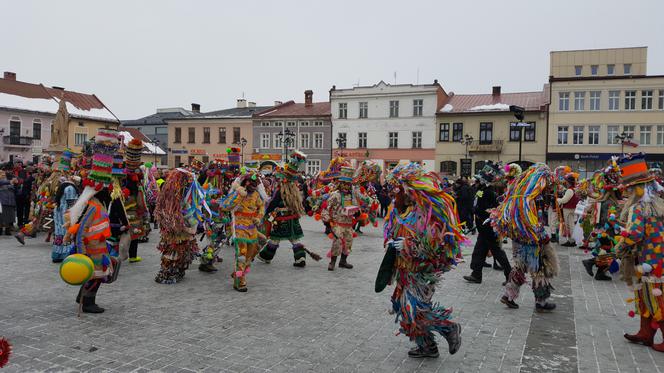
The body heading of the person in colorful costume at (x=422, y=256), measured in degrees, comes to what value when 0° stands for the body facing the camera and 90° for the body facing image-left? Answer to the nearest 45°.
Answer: approximately 90°

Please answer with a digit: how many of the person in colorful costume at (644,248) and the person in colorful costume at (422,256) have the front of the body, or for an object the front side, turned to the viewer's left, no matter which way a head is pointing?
2

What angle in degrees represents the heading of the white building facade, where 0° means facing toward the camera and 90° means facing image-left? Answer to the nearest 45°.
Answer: approximately 0°

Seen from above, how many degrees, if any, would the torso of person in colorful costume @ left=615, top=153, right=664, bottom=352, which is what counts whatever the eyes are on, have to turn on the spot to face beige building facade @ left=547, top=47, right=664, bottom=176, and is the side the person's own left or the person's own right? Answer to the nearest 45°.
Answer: approximately 90° to the person's own right

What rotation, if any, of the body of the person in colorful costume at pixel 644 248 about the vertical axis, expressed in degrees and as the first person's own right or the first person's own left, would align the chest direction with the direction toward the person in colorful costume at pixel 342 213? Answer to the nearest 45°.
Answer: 0° — they already face them

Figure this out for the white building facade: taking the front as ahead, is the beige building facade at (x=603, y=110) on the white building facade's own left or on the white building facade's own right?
on the white building facade's own left
